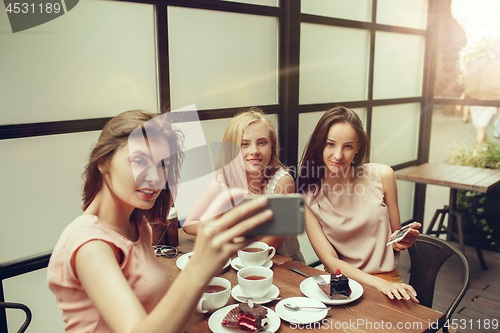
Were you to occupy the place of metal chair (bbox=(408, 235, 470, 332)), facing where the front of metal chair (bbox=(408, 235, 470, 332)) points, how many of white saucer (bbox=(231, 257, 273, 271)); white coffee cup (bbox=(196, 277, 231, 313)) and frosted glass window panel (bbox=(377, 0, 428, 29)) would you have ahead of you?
2

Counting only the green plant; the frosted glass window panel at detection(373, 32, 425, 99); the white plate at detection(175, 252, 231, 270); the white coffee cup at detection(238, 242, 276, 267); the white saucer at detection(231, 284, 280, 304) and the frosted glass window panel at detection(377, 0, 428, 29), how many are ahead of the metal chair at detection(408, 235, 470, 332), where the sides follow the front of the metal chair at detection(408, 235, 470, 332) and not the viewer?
3

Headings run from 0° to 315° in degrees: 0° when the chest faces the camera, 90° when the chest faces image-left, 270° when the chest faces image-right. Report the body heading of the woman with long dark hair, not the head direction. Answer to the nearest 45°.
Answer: approximately 0°

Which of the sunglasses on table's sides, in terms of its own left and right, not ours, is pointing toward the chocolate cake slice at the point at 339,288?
left

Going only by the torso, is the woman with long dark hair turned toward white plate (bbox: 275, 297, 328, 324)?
yes

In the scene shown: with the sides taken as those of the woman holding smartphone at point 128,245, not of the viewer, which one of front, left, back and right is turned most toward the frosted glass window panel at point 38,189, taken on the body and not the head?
back

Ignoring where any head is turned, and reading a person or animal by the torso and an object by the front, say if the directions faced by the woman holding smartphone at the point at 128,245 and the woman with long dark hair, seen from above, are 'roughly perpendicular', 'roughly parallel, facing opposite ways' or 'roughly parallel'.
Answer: roughly perpendicular

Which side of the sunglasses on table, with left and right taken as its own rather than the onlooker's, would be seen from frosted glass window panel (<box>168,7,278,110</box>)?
back

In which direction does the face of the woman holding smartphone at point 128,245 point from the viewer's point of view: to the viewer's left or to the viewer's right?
to the viewer's right
